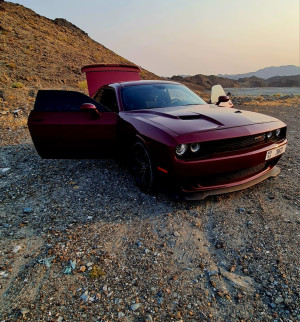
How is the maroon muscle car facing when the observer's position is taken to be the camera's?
facing the viewer and to the right of the viewer
